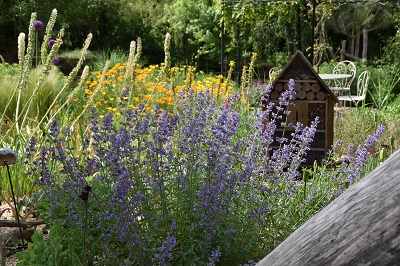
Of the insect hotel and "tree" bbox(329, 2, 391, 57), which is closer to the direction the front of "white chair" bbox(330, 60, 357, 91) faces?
the insect hotel

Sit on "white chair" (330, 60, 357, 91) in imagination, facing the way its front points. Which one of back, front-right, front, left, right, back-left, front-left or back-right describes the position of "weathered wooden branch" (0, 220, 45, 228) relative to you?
front-left

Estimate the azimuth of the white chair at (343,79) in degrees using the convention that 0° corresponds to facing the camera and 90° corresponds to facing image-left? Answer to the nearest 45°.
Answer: approximately 45°

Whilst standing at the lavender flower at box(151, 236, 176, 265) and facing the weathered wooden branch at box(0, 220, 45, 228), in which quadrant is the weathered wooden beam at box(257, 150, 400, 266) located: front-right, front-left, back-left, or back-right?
back-left

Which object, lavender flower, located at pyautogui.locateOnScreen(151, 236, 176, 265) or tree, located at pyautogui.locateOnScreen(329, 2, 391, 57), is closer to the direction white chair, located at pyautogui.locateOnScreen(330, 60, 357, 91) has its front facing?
the lavender flower

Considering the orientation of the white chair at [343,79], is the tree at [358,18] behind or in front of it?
behind

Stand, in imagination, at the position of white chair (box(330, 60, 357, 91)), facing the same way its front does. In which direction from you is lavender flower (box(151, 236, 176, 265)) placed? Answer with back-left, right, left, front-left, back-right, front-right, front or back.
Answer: front-left

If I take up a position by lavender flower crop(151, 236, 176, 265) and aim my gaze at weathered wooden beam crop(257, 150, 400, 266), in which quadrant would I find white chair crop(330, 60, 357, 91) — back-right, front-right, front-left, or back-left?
back-left

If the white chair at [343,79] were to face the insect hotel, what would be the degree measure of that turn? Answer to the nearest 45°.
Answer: approximately 45° to its left

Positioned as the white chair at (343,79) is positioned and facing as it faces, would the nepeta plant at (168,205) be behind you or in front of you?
in front
